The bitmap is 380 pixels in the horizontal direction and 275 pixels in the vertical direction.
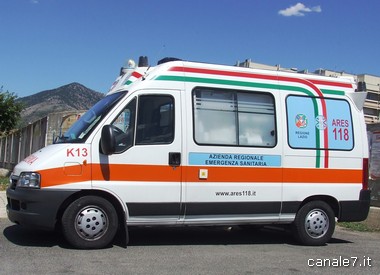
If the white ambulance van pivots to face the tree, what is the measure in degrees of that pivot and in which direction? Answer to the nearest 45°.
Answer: approximately 45° to its right

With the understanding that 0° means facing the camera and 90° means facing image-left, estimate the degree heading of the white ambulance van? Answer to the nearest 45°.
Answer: approximately 90°
